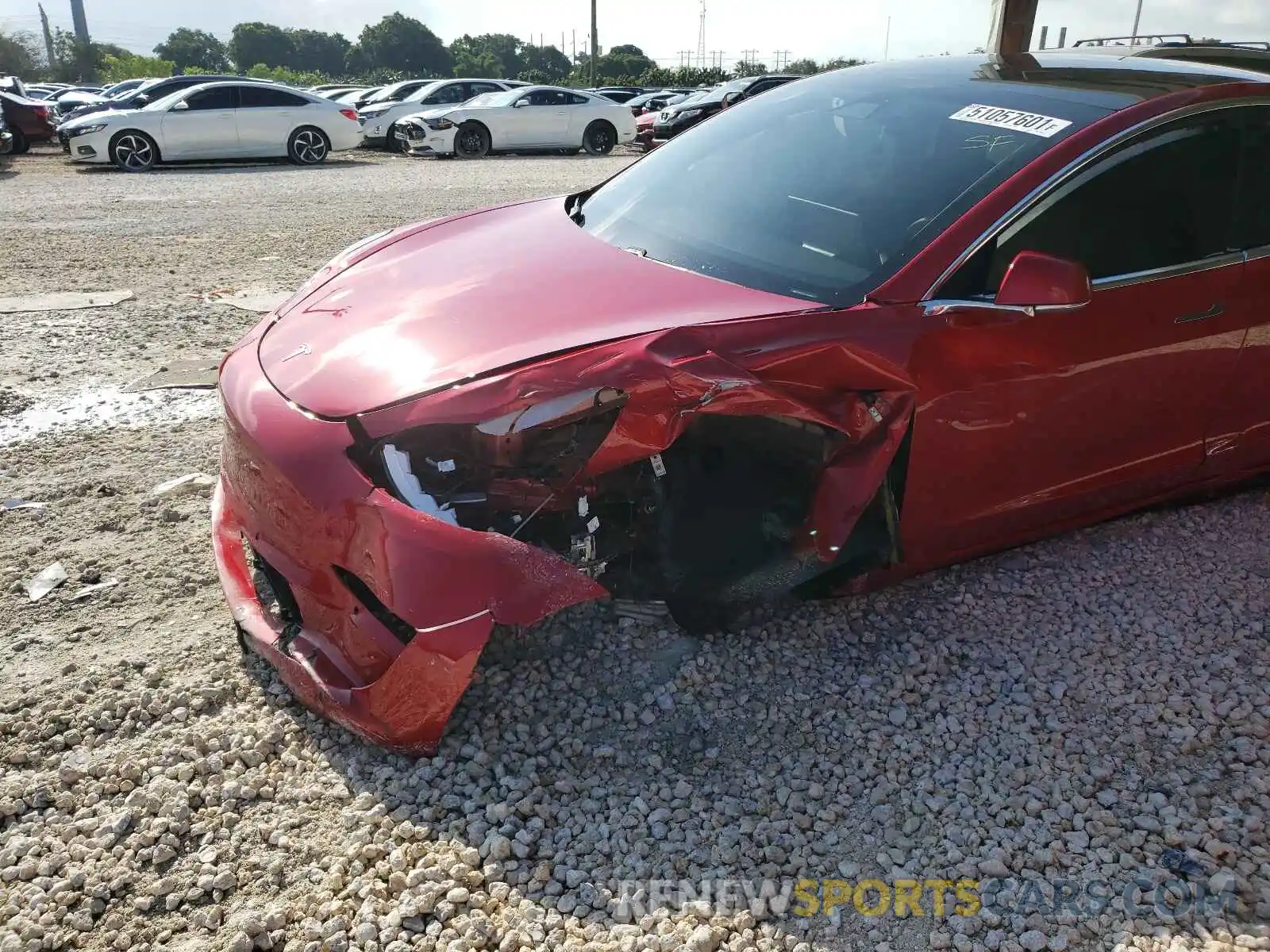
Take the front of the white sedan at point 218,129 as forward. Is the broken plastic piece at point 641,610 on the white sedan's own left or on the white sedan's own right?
on the white sedan's own left

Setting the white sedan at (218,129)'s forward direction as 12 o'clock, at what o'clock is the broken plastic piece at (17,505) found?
The broken plastic piece is roughly at 9 o'clock from the white sedan.

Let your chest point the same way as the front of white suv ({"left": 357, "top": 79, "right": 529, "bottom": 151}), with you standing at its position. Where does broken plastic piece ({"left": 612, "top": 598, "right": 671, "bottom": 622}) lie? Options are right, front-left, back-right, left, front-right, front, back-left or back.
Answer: front-left

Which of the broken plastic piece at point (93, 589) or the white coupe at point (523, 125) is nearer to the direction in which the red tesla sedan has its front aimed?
the broken plastic piece

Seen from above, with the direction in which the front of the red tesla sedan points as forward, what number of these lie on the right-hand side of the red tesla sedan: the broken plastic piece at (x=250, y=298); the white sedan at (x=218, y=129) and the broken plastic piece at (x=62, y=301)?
3

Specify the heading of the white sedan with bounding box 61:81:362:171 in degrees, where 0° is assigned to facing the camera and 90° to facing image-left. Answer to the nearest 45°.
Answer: approximately 90°

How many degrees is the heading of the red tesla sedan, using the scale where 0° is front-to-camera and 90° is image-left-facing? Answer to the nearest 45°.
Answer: approximately 45°

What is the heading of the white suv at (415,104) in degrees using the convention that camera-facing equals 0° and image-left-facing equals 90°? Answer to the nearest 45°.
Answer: approximately 45°

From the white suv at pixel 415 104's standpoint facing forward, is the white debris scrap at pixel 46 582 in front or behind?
in front

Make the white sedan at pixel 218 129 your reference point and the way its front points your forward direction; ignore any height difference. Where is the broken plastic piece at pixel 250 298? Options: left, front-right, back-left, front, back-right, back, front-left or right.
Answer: left

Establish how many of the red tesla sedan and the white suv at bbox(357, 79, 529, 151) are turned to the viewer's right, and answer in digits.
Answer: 0

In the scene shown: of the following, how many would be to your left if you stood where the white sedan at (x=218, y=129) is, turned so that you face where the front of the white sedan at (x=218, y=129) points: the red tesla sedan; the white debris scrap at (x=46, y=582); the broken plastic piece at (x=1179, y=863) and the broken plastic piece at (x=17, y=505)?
4
